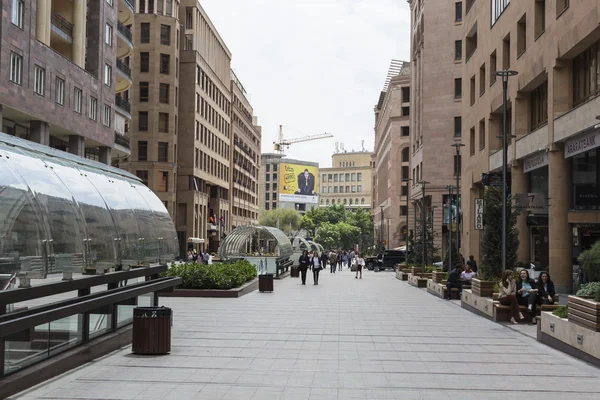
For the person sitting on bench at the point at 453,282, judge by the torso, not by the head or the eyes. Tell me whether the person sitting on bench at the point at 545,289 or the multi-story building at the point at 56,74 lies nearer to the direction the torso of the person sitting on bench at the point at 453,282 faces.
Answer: the multi-story building

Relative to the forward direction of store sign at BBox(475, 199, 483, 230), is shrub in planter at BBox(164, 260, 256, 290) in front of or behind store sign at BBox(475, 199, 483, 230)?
in front

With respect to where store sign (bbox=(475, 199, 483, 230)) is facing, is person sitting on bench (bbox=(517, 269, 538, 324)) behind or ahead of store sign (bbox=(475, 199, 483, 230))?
ahead

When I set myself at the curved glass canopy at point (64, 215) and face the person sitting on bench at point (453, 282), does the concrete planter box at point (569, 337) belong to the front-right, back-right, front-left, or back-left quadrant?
front-right

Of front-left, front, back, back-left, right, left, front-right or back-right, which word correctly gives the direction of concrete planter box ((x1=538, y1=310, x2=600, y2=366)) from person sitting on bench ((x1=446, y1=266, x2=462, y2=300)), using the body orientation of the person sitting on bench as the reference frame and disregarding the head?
left

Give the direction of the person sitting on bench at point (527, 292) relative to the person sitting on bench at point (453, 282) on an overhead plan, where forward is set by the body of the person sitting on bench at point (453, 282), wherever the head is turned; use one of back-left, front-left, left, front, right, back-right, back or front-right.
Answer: left

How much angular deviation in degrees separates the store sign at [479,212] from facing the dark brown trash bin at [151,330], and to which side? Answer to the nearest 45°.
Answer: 0° — it already faces it

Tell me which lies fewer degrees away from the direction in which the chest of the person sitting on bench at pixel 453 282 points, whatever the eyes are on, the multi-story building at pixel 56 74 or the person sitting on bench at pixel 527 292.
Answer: the multi-story building

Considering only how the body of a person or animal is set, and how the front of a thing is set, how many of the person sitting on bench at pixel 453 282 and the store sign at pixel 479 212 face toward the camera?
1

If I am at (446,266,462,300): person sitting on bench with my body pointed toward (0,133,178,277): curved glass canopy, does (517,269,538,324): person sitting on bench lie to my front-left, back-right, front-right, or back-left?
front-left

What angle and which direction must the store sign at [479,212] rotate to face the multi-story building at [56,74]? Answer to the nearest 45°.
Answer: approximately 90° to its right

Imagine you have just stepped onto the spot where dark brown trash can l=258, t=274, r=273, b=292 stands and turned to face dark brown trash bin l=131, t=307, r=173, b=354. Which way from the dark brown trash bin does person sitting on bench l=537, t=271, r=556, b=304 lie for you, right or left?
left
